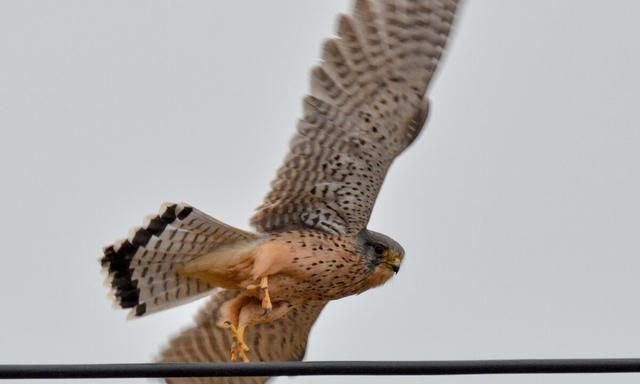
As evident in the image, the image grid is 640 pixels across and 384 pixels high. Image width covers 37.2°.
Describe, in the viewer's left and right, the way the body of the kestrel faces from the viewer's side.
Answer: facing to the right of the viewer
